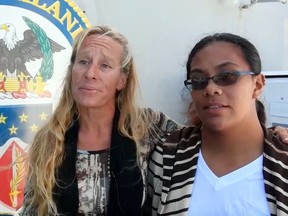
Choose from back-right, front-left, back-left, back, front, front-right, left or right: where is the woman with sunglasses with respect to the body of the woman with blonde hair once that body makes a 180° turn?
back-right

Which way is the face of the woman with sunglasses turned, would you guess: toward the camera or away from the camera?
toward the camera

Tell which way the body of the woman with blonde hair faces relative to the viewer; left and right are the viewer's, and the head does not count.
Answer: facing the viewer
